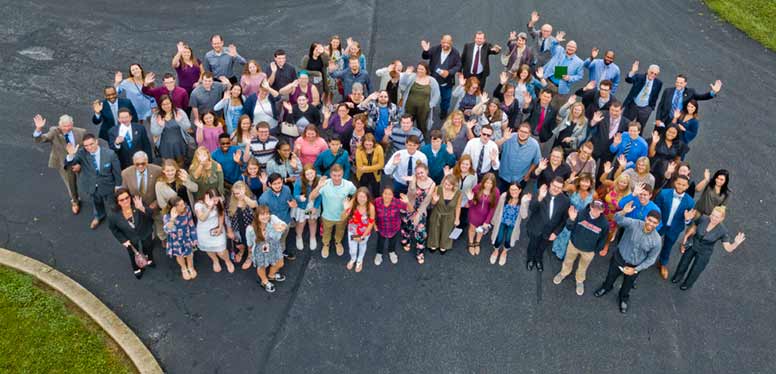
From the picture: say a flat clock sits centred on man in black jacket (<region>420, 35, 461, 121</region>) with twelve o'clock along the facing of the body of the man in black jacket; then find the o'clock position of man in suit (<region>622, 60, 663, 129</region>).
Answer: The man in suit is roughly at 9 o'clock from the man in black jacket.

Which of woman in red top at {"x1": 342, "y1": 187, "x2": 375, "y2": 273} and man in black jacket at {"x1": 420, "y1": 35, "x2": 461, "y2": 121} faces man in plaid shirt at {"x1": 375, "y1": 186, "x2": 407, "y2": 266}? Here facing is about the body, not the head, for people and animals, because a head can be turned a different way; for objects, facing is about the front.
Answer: the man in black jacket

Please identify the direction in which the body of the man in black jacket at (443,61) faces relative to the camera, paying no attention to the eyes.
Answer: toward the camera

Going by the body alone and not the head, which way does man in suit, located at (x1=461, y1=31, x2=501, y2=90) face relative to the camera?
toward the camera

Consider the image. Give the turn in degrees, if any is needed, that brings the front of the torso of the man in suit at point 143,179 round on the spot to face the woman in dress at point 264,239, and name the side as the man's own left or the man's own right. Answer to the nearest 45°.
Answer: approximately 45° to the man's own left

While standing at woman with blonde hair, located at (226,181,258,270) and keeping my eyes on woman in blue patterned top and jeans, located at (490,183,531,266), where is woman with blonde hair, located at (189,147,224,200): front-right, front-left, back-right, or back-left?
back-left

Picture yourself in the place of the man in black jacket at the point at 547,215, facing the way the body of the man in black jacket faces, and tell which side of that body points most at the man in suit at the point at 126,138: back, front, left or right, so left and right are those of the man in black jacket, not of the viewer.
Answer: right

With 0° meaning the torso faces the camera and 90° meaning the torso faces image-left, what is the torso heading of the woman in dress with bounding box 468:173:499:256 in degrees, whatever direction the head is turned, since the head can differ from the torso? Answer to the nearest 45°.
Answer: approximately 0°

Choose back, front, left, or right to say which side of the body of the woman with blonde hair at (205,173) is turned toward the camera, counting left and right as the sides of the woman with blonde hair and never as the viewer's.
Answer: front

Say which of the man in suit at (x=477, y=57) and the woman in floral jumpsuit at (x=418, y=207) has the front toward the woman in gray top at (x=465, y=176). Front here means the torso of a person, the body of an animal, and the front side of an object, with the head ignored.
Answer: the man in suit

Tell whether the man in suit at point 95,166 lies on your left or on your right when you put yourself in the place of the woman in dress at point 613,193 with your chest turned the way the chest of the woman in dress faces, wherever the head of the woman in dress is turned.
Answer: on your right

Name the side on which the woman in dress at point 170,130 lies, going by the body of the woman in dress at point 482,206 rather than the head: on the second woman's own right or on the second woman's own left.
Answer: on the second woman's own right

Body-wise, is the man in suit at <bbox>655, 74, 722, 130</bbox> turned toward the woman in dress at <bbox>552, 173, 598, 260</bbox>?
yes
